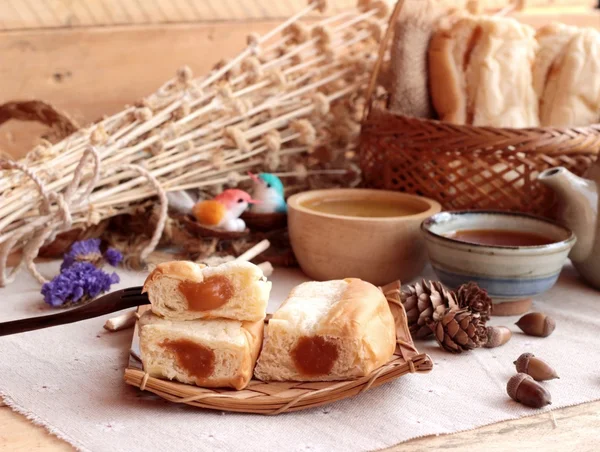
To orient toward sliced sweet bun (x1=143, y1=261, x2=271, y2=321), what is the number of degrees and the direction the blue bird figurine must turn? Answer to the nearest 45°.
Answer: approximately 90° to its left

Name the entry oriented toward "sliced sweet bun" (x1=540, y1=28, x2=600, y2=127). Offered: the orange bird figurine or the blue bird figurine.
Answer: the orange bird figurine

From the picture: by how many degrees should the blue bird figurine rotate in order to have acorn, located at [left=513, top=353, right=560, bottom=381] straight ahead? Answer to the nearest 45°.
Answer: approximately 90° to its left

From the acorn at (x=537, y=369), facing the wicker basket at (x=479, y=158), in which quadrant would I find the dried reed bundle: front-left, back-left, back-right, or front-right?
front-left

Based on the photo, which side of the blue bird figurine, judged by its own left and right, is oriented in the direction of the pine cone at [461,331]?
left

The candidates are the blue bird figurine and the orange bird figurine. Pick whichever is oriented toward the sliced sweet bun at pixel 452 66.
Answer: the orange bird figurine

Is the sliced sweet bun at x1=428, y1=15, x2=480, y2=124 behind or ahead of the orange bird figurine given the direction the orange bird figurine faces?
ahead

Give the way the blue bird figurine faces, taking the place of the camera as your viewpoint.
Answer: facing to the left of the viewer

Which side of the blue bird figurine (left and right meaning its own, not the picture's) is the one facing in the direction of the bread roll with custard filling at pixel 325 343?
left

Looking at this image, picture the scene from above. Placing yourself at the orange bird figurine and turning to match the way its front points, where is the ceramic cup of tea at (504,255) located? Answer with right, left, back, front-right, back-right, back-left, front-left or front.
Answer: front-right

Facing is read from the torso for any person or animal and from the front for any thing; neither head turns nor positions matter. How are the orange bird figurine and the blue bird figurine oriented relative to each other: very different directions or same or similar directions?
very different directions
